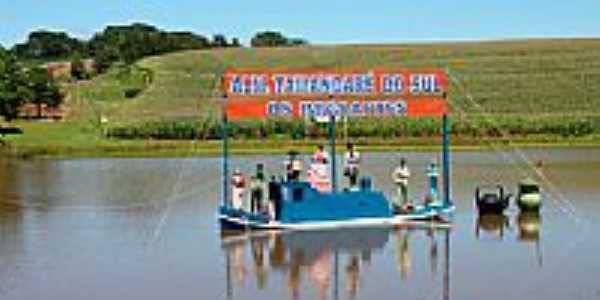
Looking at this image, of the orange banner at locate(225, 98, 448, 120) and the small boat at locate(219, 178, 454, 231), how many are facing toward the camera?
1
